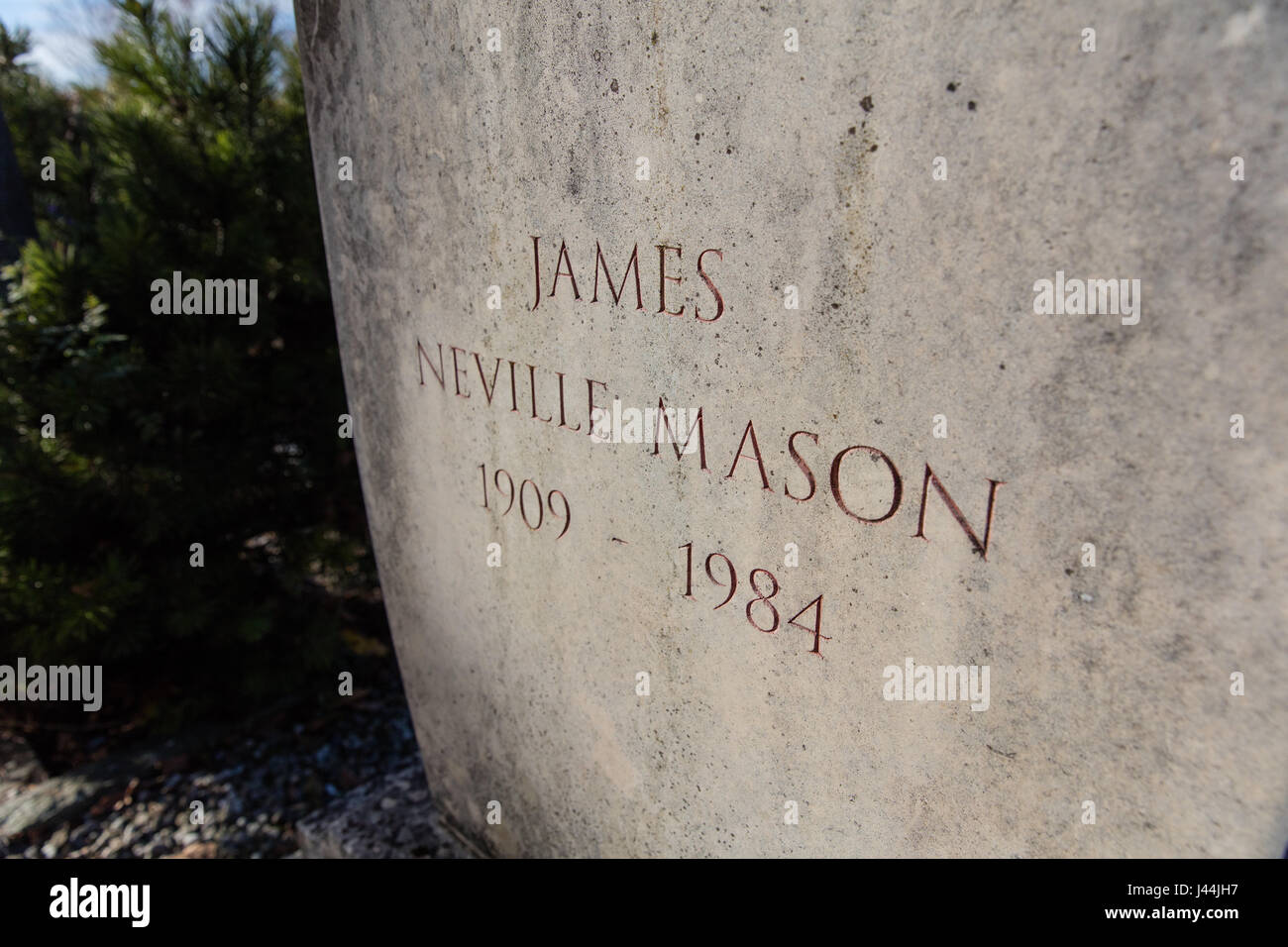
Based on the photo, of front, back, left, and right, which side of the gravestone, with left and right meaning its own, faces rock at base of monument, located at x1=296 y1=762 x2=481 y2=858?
right

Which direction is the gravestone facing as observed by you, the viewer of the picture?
facing the viewer and to the left of the viewer
